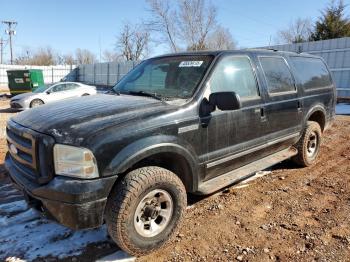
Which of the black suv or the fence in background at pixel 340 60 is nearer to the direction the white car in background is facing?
the black suv

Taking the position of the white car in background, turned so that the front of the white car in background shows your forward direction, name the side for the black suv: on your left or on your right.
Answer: on your left

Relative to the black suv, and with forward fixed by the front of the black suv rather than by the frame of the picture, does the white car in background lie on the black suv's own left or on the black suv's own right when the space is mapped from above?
on the black suv's own right

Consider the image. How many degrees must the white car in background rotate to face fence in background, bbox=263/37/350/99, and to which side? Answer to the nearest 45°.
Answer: approximately 135° to its left

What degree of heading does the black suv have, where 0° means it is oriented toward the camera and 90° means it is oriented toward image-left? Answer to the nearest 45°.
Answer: approximately 45°

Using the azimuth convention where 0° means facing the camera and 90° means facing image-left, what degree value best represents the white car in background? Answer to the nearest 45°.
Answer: approximately 45°

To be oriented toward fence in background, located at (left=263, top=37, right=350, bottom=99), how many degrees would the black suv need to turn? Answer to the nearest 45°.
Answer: approximately 180°
